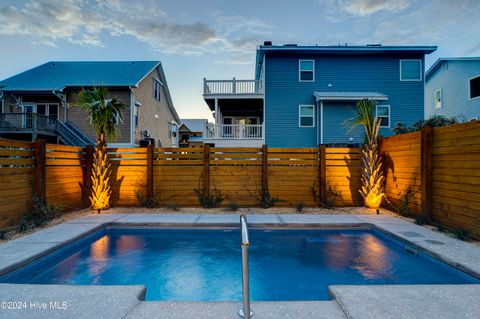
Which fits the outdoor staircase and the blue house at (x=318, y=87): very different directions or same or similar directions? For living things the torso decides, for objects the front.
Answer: very different directions

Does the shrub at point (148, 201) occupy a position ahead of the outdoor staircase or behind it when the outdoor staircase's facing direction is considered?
ahead

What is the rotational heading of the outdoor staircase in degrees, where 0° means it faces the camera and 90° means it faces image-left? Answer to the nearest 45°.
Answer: approximately 315°

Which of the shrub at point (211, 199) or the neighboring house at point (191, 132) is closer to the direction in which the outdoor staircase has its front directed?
the shrub

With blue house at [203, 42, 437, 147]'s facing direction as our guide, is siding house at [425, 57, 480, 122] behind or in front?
behind

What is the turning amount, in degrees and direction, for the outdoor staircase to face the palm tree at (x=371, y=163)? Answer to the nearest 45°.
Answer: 0° — it already faces it

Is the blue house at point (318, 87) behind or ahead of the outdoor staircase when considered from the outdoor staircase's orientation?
ahead
